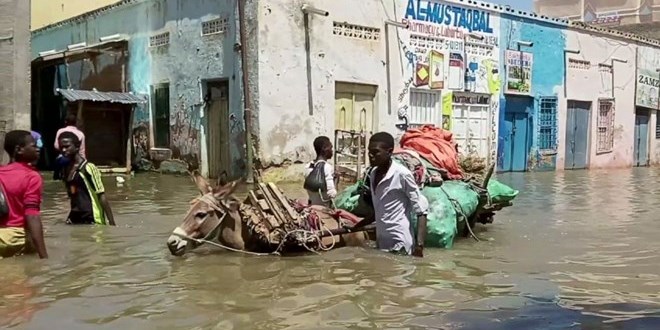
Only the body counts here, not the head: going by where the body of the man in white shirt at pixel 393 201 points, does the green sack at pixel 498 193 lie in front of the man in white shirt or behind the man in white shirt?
behind

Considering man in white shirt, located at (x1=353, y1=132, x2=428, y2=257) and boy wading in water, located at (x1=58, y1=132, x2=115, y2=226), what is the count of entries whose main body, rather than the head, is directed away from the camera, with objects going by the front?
0

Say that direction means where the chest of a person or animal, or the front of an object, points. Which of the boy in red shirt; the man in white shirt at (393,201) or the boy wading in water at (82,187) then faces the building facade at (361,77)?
the boy in red shirt

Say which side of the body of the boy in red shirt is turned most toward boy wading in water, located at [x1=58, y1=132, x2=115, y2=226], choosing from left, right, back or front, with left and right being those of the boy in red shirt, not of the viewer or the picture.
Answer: front

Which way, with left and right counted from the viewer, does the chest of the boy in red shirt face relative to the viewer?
facing away from the viewer and to the right of the viewer
